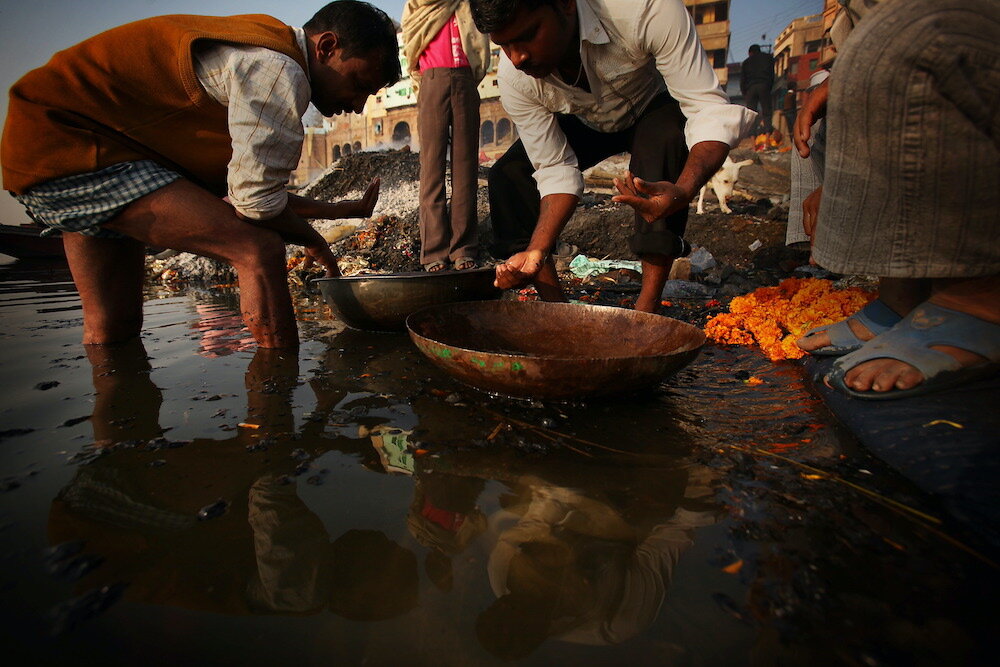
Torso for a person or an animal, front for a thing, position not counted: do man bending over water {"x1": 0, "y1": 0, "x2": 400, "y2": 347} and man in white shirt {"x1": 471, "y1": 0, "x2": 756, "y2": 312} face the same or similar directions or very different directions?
very different directions

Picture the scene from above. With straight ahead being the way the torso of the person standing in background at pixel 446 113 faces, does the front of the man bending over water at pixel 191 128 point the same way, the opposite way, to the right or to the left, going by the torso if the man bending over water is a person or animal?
to the left

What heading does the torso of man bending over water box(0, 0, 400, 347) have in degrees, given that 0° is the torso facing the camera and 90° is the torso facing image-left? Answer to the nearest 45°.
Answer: approximately 270°

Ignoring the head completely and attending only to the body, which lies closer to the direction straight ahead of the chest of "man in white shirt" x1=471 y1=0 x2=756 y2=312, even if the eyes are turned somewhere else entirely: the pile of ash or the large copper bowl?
the large copper bowl

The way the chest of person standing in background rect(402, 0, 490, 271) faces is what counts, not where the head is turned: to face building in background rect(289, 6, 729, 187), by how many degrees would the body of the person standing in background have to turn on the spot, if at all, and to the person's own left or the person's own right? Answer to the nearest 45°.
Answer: approximately 180°

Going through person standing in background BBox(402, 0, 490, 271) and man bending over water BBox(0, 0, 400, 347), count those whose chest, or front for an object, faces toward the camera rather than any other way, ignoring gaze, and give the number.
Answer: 1

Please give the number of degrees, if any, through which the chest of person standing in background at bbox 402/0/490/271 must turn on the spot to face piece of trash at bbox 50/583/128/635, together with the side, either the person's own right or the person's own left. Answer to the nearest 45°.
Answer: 0° — they already face it
